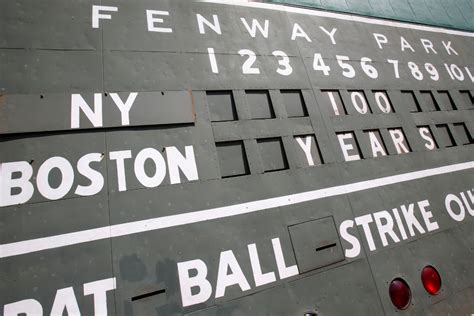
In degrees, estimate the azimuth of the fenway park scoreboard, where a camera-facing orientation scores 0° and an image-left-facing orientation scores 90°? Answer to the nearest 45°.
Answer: approximately 315°
